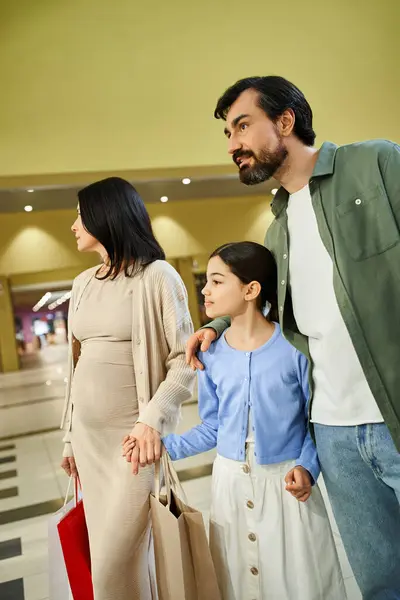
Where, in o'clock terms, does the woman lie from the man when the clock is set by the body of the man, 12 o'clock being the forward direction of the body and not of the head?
The woman is roughly at 2 o'clock from the man.

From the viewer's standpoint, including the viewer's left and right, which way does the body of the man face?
facing the viewer and to the left of the viewer

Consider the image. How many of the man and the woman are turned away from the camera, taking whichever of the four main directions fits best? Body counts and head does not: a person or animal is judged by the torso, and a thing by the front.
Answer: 0

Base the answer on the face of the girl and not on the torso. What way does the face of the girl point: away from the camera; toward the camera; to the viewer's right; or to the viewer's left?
to the viewer's left

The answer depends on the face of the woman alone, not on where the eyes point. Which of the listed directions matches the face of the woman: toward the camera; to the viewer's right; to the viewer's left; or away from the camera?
to the viewer's left

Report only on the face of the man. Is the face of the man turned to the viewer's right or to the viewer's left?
to the viewer's left

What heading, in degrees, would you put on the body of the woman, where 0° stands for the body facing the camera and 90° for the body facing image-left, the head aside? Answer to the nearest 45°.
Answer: approximately 45°
